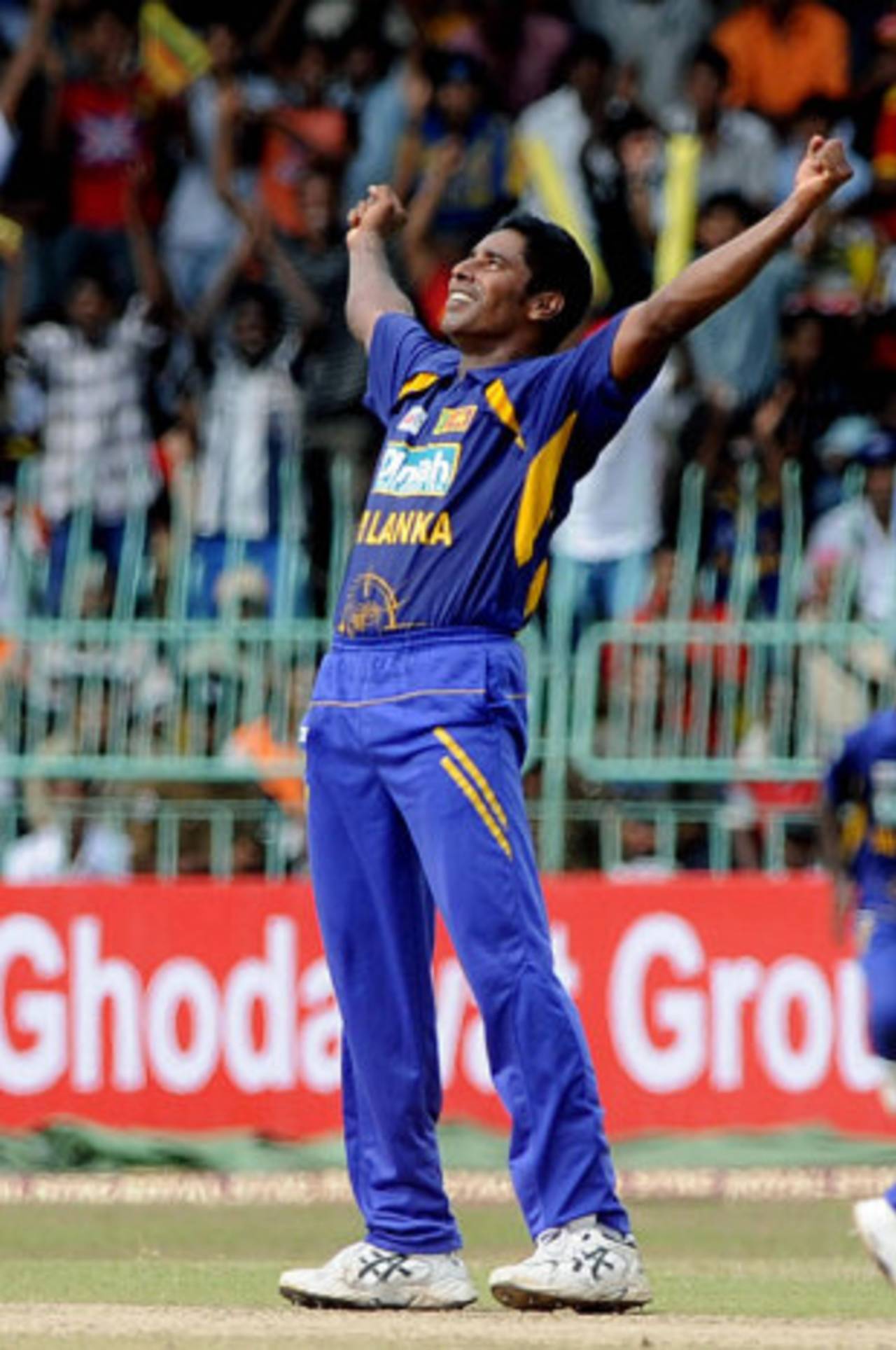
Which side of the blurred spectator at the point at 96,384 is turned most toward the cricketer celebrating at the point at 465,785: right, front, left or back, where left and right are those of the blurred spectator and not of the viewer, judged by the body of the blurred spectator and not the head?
front

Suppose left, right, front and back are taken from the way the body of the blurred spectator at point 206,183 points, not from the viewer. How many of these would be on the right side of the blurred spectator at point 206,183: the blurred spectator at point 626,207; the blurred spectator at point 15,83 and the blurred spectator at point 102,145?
2
